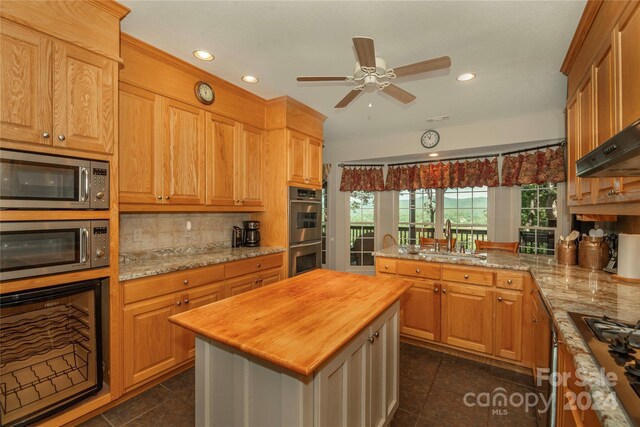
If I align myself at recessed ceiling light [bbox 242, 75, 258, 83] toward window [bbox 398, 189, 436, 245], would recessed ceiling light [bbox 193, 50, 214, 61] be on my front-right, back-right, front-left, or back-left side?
back-right

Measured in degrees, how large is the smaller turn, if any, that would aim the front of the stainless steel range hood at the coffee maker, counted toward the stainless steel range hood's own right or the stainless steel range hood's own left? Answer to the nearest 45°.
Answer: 0° — it already faces it

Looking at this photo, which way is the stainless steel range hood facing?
to the viewer's left

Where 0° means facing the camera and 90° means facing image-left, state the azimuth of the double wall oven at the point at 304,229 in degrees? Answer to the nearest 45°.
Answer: approximately 315°

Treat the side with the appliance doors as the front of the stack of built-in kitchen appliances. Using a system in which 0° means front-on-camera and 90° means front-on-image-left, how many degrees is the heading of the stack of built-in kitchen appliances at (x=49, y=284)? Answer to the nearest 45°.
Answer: approximately 315°

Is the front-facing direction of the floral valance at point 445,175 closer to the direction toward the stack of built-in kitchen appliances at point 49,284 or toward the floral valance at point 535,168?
the stack of built-in kitchen appliances

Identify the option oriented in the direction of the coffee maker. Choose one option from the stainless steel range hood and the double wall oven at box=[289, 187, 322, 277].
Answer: the stainless steel range hood

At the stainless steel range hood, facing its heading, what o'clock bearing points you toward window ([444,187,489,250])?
The window is roughly at 2 o'clock from the stainless steel range hood.

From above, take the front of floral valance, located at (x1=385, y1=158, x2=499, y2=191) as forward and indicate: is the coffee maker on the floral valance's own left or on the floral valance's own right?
on the floral valance's own right
